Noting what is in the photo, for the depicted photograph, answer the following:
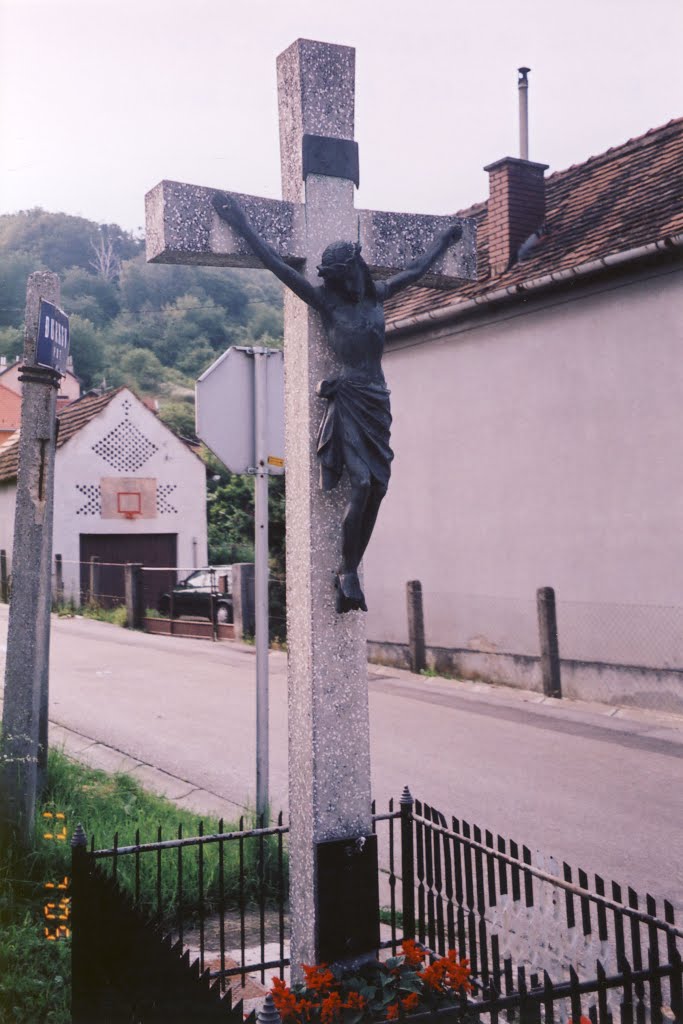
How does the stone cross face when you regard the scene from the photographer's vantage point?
facing the viewer and to the right of the viewer

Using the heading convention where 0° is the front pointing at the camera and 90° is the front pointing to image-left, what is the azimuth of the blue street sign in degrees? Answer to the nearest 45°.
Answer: approximately 315°

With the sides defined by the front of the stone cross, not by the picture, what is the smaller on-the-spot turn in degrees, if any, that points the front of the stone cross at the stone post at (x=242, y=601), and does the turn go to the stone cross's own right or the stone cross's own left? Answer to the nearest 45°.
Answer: approximately 135° to the stone cross's own left

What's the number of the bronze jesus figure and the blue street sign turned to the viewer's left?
0

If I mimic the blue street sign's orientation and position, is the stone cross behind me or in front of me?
in front

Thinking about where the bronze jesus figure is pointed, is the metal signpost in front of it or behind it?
behind

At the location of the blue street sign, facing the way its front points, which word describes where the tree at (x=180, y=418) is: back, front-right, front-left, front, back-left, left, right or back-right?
back-left

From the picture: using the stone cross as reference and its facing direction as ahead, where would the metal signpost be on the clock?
The metal signpost is roughly at 7 o'clock from the stone cross.
